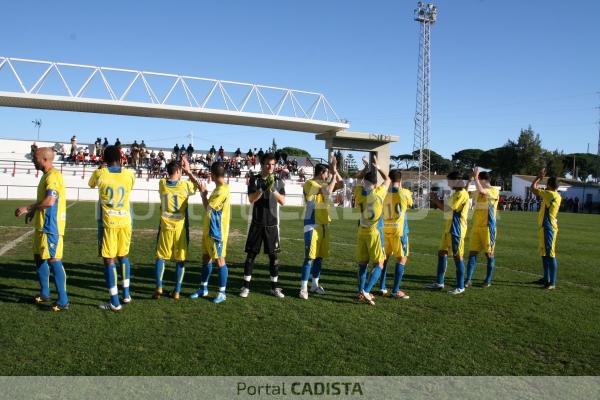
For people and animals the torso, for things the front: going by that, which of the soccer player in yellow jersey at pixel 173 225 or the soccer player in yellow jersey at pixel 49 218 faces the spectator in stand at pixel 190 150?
the soccer player in yellow jersey at pixel 173 225

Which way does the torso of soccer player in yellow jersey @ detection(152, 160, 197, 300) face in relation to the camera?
away from the camera

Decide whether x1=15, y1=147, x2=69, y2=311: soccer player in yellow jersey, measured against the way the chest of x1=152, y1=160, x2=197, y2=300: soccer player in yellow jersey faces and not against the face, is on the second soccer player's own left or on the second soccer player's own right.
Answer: on the second soccer player's own left

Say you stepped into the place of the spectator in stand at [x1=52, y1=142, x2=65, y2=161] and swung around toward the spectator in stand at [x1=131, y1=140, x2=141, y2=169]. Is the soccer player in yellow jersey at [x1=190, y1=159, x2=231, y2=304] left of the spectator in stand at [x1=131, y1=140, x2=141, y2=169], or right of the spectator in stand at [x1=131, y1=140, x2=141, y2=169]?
right

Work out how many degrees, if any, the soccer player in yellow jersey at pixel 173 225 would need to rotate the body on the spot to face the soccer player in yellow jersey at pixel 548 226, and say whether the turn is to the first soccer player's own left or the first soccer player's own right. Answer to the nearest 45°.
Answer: approximately 90° to the first soccer player's own right

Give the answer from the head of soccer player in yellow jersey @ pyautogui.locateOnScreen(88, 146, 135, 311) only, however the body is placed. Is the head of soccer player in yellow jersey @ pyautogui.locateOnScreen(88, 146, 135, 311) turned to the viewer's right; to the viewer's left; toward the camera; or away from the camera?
away from the camera

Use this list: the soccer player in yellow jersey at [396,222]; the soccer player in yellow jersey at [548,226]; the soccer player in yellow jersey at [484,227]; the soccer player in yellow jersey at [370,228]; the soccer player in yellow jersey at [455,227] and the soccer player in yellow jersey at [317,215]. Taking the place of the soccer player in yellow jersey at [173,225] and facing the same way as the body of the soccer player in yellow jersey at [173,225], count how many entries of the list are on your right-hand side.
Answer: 6
